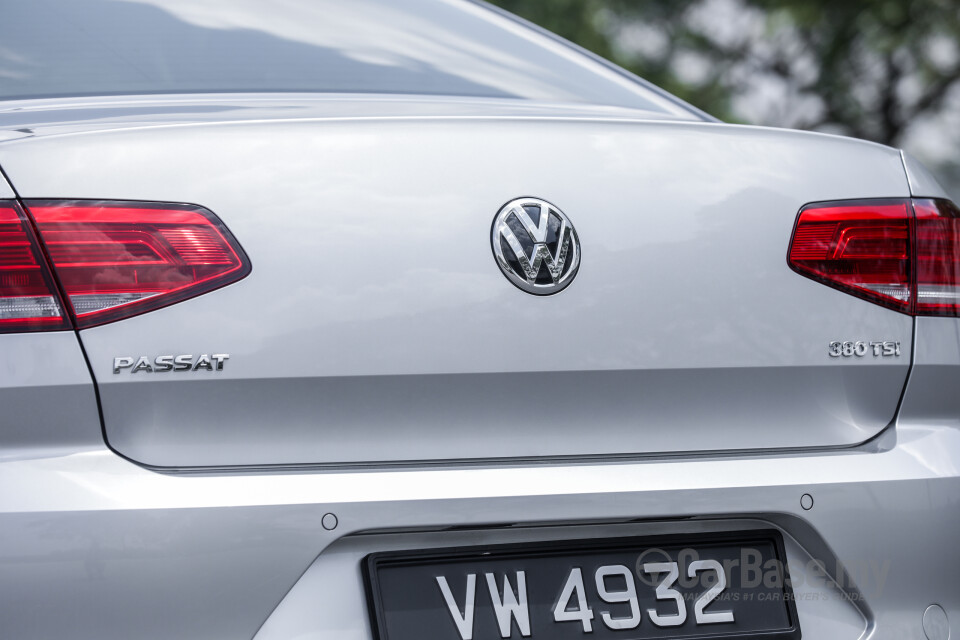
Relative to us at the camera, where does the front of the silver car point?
facing away from the viewer and to the left of the viewer
